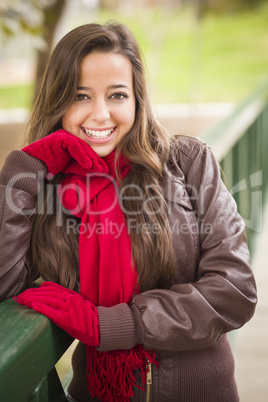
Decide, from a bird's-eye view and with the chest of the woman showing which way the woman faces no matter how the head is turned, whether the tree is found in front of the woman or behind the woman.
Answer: behind

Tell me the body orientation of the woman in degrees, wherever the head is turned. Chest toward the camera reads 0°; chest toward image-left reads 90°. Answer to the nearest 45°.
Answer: approximately 0°
